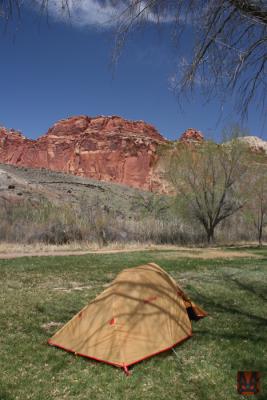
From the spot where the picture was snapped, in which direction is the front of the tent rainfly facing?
facing away from the viewer and to the right of the viewer

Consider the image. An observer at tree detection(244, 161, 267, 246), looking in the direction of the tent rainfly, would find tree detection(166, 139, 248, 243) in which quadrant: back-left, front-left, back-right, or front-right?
front-right

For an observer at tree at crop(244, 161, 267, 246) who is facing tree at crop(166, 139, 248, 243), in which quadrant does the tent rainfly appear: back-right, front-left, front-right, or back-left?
front-left

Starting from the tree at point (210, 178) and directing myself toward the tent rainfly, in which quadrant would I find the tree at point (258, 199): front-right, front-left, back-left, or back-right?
back-left

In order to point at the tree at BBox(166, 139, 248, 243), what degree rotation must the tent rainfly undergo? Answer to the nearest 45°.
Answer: approximately 45° to its left

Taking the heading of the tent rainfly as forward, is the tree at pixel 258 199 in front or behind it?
in front
